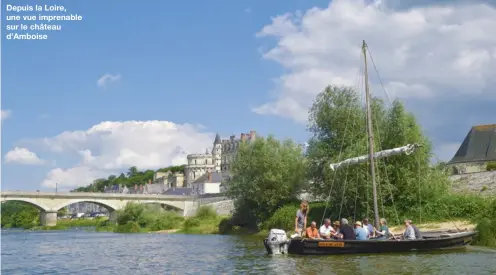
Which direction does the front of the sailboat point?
to the viewer's right

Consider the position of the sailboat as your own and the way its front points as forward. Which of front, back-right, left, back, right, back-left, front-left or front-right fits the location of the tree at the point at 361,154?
left

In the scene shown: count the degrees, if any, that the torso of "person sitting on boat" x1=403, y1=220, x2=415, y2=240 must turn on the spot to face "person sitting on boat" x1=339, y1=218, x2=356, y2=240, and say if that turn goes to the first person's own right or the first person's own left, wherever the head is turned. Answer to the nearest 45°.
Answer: approximately 45° to the first person's own left

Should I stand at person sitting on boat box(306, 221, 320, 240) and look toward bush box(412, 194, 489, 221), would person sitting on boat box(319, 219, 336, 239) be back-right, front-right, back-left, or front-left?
front-right

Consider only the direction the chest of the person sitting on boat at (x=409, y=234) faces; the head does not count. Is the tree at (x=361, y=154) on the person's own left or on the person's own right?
on the person's own right

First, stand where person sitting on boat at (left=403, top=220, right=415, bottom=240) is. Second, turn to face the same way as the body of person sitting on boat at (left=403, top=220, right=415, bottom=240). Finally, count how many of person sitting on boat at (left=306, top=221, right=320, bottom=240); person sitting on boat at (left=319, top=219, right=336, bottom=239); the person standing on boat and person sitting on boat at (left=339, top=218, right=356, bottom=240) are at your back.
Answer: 0

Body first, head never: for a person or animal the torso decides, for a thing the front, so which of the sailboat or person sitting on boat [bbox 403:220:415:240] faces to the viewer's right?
the sailboat

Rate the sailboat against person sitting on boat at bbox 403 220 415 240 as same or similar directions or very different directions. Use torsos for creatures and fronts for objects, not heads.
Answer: very different directions

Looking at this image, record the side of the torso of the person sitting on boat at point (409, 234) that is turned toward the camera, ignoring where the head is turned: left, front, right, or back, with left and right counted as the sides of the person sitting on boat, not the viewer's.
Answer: left
